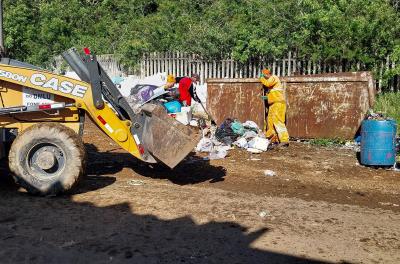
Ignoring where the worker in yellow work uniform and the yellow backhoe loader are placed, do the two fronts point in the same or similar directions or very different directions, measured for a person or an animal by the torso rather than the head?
very different directions

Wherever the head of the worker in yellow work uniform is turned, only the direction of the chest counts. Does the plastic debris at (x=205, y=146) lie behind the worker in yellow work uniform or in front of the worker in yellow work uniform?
in front

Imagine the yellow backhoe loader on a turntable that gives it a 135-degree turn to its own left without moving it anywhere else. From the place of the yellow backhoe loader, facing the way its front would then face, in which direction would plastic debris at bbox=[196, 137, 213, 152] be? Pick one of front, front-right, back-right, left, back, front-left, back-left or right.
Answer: right

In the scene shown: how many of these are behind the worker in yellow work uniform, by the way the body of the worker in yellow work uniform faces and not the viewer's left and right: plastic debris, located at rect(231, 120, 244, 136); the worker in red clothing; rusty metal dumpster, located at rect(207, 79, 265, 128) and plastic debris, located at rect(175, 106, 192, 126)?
0

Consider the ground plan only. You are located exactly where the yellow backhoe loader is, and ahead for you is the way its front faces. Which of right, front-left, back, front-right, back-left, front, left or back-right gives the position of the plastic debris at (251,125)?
front-left

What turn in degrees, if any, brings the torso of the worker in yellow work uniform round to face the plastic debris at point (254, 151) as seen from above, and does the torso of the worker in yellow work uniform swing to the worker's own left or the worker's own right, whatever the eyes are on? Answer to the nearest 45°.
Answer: approximately 45° to the worker's own left

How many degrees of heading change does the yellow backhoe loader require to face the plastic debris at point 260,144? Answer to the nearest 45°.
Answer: approximately 45° to its left

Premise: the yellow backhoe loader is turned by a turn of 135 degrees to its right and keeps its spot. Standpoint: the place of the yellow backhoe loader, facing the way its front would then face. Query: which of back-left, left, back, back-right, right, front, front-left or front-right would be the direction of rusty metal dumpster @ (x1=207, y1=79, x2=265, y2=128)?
back

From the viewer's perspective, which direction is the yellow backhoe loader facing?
to the viewer's right

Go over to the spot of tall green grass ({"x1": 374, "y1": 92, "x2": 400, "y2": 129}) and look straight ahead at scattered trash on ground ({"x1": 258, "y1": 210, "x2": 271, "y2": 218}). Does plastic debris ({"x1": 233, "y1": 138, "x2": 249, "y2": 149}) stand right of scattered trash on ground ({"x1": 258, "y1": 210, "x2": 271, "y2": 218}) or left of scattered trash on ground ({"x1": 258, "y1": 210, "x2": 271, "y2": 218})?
right

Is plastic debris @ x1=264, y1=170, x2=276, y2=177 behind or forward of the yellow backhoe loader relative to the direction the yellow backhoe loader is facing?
forward

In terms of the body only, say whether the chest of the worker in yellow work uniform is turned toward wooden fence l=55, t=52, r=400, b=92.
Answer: no

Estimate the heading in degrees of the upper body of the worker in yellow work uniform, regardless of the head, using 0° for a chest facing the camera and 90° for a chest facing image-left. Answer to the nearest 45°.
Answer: approximately 90°

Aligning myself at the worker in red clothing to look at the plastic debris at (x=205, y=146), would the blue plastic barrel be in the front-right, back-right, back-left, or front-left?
front-left

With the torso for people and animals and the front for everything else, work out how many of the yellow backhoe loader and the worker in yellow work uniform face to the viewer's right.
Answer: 1

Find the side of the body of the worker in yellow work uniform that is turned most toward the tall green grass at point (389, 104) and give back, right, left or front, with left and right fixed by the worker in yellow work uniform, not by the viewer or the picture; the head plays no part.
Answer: back

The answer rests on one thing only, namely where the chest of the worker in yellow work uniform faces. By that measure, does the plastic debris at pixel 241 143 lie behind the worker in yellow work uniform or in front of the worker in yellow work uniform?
in front

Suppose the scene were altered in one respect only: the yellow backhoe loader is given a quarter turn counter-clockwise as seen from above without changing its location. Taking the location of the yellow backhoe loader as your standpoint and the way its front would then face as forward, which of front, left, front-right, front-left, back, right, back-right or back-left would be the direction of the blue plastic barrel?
right
